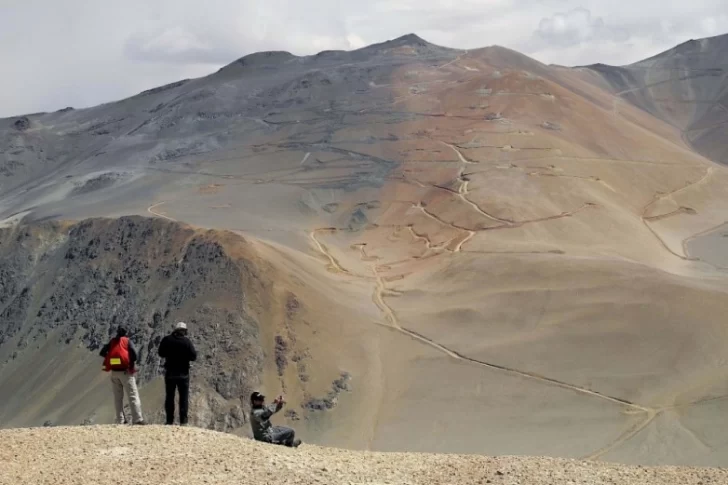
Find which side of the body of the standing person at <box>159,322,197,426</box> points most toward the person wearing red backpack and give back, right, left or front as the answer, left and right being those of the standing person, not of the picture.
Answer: left

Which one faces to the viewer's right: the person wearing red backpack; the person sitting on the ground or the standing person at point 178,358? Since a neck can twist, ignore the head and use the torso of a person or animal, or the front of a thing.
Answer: the person sitting on the ground

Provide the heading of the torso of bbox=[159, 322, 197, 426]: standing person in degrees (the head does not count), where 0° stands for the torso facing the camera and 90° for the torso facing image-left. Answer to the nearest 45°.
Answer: approximately 180°

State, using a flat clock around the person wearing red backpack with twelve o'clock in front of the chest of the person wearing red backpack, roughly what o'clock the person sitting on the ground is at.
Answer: The person sitting on the ground is roughly at 4 o'clock from the person wearing red backpack.

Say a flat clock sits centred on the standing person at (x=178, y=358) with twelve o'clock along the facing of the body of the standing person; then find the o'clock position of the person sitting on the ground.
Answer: The person sitting on the ground is roughly at 4 o'clock from the standing person.

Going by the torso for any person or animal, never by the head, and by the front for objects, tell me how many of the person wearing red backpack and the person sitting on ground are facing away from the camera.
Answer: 1

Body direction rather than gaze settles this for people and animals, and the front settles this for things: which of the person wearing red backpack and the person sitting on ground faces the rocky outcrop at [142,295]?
the person wearing red backpack

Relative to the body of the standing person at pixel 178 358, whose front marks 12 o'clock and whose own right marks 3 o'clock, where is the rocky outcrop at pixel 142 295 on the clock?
The rocky outcrop is roughly at 12 o'clock from the standing person.

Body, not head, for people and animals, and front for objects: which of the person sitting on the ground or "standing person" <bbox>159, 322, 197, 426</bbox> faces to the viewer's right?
the person sitting on the ground

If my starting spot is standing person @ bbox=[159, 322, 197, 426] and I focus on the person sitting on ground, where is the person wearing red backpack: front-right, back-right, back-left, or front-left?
back-right

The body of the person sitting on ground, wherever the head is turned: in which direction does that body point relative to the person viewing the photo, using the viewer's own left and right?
facing to the right of the viewer

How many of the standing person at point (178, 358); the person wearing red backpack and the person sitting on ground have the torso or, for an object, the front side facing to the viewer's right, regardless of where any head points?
1

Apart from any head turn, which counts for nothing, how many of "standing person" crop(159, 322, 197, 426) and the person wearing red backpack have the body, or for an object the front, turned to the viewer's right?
0

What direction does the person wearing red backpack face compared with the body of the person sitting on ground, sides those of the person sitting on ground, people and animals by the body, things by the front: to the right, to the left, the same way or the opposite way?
to the left

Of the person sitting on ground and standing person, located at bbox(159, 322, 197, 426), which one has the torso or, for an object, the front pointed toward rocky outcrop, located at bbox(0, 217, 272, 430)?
the standing person

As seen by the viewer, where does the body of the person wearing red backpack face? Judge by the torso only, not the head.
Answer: away from the camera
